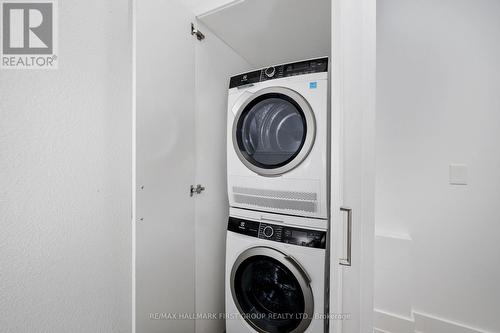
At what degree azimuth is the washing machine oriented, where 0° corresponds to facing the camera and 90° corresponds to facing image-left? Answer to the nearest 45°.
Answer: approximately 45°

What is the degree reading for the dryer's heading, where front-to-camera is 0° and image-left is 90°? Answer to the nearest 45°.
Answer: approximately 45°
